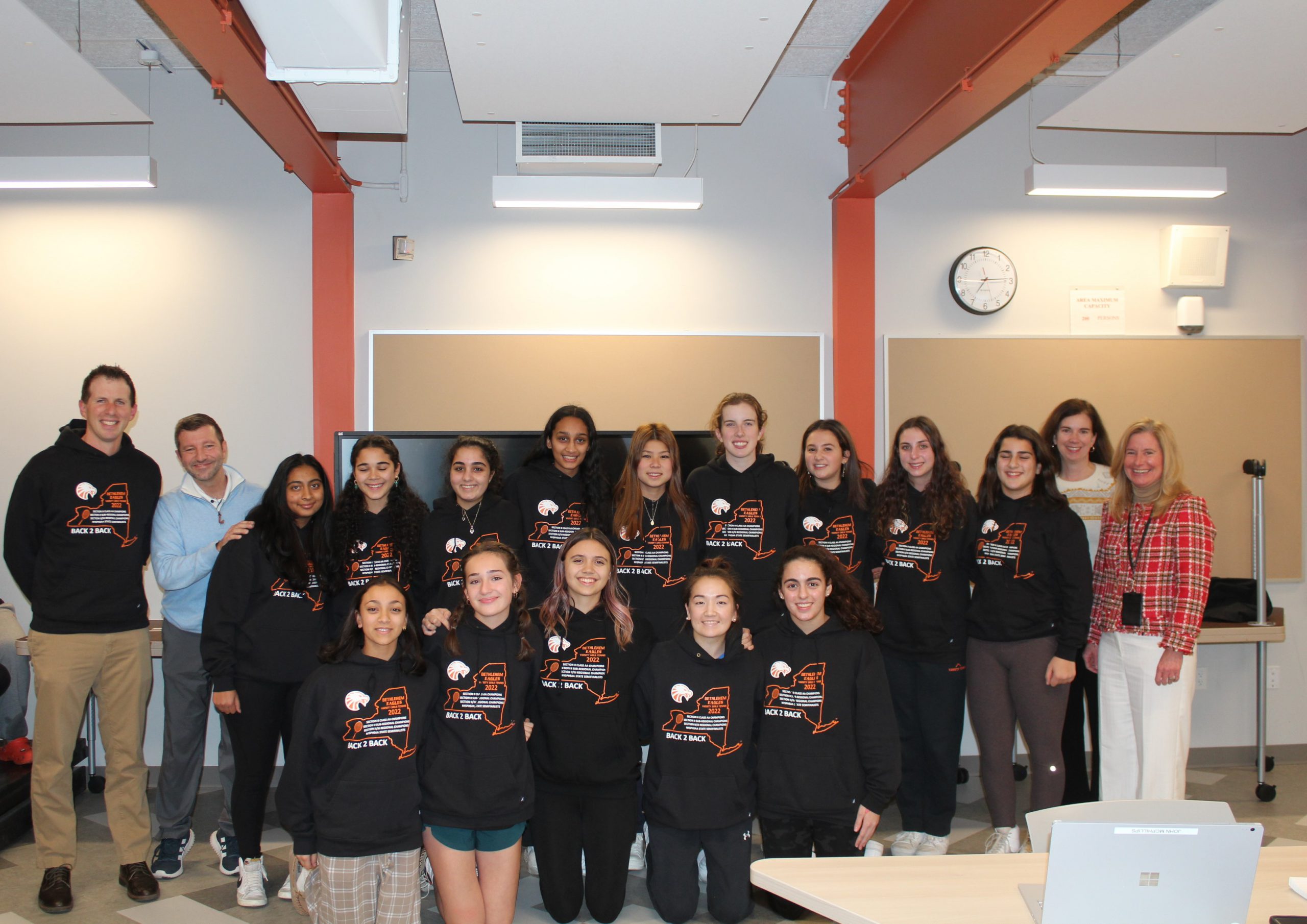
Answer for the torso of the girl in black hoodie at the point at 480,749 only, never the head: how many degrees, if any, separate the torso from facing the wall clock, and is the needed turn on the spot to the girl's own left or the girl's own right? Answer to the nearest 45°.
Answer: approximately 135° to the girl's own left

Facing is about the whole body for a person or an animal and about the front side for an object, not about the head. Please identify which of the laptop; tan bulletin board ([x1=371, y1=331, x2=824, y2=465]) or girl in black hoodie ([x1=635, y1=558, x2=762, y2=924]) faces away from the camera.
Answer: the laptop

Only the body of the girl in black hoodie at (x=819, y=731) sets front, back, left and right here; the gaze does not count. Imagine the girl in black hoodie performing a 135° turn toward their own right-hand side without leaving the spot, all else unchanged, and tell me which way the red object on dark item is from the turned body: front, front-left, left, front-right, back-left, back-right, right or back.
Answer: left

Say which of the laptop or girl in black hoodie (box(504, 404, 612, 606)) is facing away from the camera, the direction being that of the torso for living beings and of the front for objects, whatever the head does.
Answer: the laptop

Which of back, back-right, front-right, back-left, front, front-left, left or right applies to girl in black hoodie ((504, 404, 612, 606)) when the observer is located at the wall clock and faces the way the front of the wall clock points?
front-right

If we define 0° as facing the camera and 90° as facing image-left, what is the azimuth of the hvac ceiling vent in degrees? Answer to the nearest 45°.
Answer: approximately 0°

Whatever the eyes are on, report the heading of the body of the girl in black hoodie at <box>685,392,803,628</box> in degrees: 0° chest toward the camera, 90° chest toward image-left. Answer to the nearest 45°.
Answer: approximately 0°

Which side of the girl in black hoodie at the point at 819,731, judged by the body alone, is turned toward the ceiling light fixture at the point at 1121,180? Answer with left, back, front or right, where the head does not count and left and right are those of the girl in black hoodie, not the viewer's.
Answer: back
